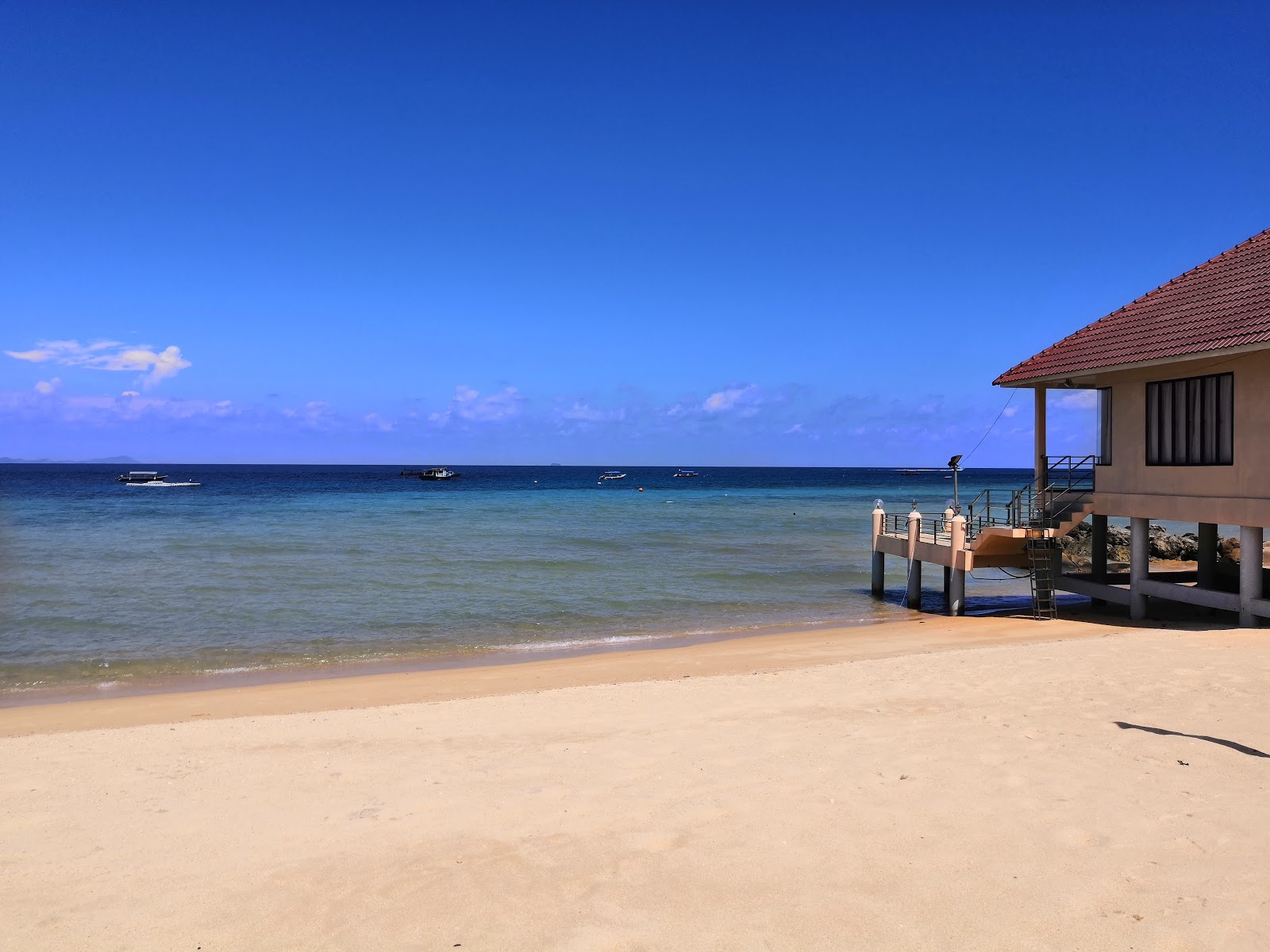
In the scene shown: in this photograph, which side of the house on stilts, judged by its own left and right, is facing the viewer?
left
